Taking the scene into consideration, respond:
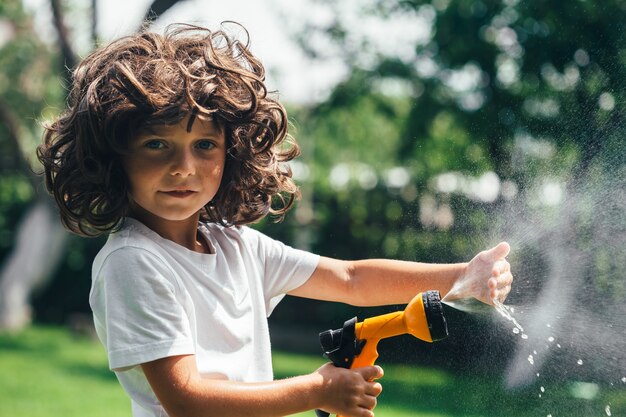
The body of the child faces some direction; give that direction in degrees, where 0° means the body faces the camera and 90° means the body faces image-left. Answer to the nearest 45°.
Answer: approximately 315°
